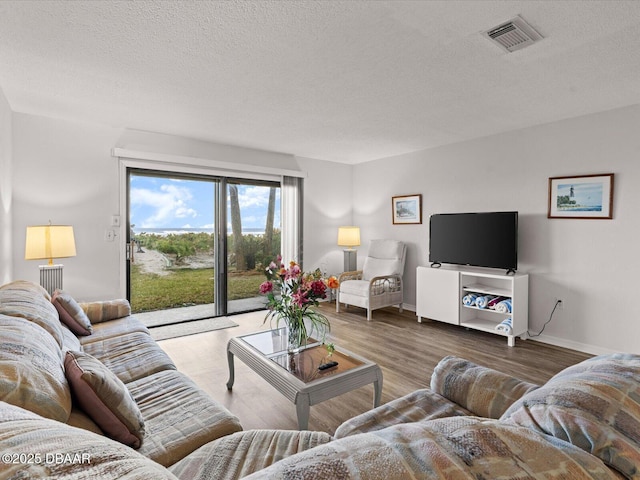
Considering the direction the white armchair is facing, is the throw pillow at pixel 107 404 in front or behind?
in front

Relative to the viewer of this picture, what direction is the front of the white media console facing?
facing the viewer and to the left of the viewer

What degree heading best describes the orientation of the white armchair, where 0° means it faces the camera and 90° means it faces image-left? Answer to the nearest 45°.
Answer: approximately 45°

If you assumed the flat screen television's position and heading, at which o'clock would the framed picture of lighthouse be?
The framed picture of lighthouse is roughly at 8 o'clock from the flat screen television.

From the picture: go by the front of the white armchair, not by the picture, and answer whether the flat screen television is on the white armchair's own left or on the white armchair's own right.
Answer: on the white armchair's own left

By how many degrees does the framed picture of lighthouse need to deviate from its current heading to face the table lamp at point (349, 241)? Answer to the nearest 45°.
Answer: approximately 45° to its right

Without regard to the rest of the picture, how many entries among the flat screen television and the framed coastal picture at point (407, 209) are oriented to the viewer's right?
0

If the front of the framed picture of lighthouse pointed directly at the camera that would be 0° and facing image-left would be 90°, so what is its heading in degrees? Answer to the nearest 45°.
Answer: approximately 45°

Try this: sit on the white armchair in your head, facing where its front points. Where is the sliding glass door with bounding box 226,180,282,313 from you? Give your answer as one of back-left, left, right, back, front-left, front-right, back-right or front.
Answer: front-right

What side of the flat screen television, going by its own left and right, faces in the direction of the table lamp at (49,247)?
front

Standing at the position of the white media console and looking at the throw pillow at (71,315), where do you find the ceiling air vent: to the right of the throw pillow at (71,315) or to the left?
left

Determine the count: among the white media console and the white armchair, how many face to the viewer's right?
0

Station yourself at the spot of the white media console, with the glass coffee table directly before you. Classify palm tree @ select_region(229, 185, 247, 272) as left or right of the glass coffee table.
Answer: right
